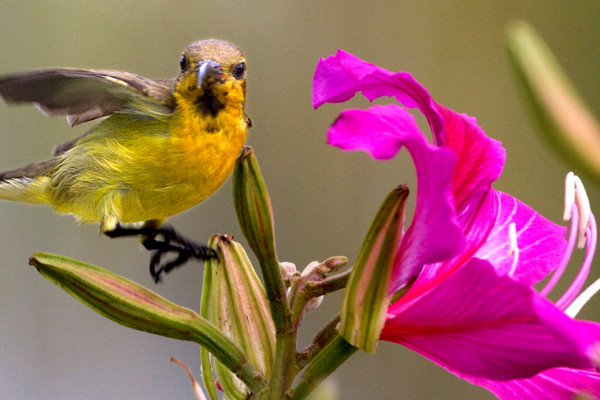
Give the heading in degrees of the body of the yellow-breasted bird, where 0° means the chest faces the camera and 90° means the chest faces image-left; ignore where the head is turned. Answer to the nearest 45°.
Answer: approximately 315°

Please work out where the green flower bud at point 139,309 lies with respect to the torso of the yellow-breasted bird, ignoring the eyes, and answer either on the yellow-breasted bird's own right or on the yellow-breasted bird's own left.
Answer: on the yellow-breasted bird's own right
